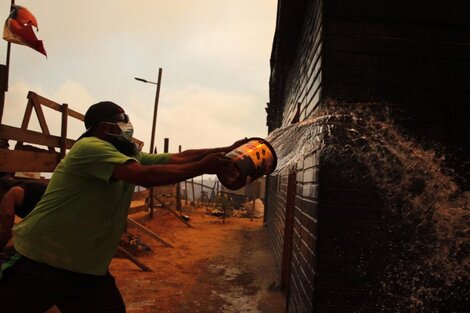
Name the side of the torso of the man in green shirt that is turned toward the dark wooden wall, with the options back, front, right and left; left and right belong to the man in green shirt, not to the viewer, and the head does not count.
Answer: front

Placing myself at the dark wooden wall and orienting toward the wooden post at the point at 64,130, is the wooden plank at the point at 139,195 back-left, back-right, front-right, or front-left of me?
front-right

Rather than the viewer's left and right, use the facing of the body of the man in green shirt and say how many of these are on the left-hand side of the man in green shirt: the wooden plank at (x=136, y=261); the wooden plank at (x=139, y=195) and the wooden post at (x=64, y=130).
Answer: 3

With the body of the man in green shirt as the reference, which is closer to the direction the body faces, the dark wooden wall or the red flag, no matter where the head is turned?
the dark wooden wall

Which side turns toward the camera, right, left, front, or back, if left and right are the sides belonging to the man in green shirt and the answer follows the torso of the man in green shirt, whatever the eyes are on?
right

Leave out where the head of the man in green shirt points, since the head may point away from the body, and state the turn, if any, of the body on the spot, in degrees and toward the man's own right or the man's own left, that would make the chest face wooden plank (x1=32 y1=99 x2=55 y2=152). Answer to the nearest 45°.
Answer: approximately 90° to the man's own left

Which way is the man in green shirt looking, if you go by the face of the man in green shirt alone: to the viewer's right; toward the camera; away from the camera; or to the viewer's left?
to the viewer's right

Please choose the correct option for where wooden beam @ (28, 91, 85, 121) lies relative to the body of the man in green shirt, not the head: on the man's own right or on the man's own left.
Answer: on the man's own left

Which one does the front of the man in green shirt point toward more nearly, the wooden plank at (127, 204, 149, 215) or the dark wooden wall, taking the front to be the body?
the dark wooden wall
